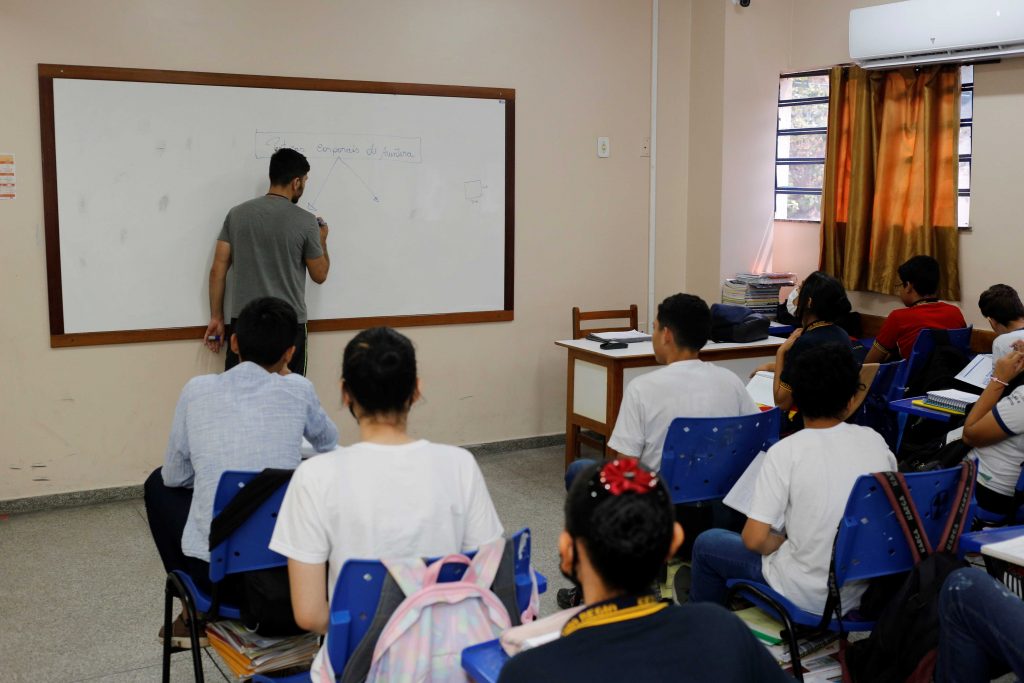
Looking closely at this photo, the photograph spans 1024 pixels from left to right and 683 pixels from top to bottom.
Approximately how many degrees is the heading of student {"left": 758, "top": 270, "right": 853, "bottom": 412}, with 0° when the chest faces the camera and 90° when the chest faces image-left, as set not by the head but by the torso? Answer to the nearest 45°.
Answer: approximately 135°

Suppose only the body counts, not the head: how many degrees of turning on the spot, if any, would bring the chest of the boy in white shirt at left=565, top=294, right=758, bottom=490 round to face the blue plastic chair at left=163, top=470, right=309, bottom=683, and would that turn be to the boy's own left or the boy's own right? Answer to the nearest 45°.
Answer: approximately 90° to the boy's own left

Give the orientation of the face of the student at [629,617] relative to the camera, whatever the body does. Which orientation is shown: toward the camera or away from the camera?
away from the camera

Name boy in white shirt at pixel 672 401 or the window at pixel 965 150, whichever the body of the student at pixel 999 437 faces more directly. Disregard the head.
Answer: the boy in white shirt

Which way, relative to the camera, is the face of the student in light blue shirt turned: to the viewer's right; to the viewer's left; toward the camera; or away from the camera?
away from the camera

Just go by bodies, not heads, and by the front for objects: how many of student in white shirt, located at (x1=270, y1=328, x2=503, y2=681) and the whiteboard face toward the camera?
1

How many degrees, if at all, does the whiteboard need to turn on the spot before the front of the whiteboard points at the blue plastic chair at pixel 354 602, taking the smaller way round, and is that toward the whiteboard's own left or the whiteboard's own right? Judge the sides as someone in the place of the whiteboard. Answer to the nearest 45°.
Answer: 0° — it already faces it

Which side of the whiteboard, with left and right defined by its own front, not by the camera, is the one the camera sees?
front

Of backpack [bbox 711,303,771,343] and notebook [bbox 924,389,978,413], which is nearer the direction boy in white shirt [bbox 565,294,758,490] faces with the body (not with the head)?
the backpack

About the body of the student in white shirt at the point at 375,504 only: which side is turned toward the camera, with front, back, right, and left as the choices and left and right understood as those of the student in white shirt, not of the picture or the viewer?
back

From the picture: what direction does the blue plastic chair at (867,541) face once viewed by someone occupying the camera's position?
facing away from the viewer and to the left of the viewer

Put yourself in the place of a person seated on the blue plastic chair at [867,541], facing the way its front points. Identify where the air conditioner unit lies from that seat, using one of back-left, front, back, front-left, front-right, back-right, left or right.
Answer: front-right

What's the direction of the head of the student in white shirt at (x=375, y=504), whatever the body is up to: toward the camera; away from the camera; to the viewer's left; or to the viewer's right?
away from the camera

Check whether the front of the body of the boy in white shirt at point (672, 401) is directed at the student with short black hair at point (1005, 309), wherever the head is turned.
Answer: no

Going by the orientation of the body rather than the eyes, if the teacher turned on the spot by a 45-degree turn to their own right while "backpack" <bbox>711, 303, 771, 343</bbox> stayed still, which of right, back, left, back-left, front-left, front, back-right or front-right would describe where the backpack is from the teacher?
front

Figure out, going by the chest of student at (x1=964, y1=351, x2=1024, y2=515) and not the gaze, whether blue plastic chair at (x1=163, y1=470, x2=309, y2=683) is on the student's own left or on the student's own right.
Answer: on the student's own left

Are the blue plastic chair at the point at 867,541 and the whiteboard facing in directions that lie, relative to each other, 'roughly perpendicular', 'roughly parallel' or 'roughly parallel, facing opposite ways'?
roughly parallel, facing opposite ways

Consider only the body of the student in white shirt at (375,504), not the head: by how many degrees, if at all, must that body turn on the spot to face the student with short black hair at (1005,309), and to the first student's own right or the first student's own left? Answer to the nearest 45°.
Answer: approximately 45° to the first student's own right

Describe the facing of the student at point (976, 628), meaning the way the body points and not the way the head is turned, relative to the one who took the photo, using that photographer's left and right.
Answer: facing to the left of the viewer
